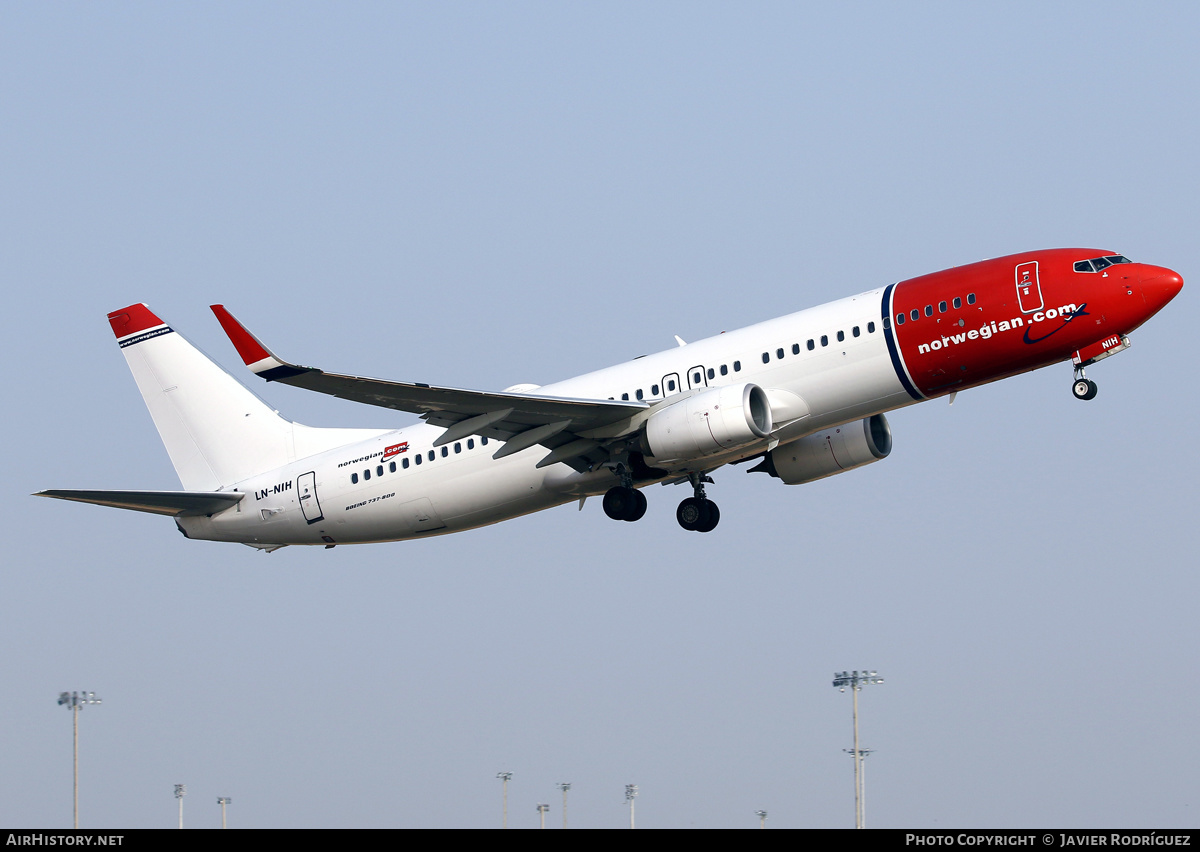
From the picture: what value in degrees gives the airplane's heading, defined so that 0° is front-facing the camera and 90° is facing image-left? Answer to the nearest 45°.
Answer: approximately 315°
